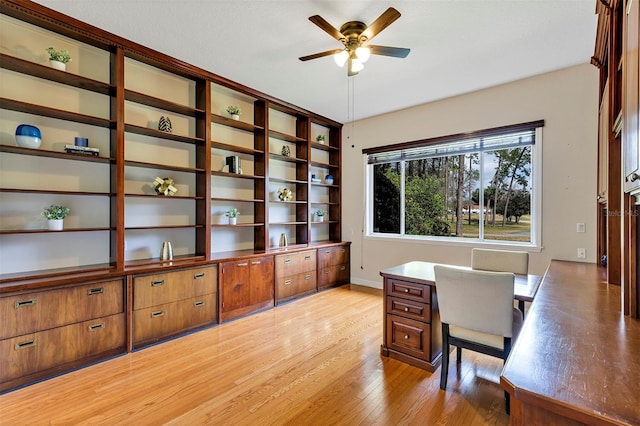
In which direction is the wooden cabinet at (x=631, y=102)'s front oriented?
to the viewer's left

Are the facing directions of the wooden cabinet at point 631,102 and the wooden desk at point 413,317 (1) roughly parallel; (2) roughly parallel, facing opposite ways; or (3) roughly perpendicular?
roughly perpendicular

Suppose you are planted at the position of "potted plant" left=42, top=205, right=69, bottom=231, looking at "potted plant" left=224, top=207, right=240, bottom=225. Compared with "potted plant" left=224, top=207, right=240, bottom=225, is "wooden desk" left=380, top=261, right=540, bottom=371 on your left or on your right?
right

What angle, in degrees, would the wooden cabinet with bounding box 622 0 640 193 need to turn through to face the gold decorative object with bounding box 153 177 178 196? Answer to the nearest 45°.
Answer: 0° — it already faces it

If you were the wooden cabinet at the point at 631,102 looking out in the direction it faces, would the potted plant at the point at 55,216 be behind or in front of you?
in front

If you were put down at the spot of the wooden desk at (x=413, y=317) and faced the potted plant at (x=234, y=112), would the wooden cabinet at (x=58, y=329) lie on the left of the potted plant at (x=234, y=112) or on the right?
left

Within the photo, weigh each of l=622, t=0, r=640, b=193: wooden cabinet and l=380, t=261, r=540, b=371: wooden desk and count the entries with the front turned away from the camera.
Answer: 0

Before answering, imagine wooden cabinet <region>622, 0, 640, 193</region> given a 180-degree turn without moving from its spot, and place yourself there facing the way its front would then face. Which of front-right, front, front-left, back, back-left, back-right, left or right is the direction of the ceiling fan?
back

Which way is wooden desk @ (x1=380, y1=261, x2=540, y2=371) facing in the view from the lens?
facing the viewer and to the left of the viewer

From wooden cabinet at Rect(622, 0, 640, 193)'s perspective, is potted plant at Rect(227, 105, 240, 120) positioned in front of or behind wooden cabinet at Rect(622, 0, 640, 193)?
in front
